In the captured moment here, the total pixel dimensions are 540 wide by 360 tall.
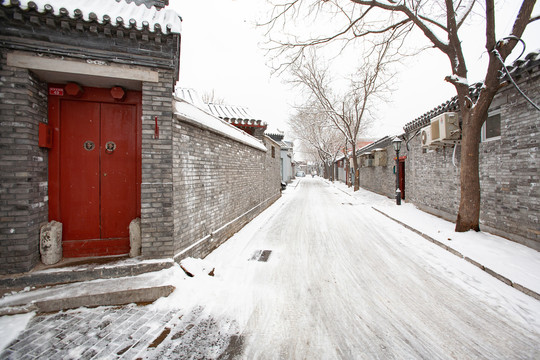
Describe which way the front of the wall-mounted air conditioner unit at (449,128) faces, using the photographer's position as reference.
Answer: facing the viewer and to the left of the viewer

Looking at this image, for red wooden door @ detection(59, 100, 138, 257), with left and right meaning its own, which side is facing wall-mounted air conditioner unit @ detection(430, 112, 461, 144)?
left

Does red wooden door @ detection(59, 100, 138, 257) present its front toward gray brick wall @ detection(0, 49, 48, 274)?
no

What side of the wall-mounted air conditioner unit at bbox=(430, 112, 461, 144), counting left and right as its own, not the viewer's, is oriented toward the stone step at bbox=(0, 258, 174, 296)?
front

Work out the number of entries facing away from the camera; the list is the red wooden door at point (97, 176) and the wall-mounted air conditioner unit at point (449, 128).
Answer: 0

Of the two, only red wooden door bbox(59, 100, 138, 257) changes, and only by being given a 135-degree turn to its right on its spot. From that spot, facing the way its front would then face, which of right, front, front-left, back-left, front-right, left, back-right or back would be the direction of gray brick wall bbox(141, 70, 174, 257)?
back

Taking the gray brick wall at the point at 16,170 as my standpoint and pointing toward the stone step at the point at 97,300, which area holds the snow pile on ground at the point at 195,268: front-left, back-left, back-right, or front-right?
front-left

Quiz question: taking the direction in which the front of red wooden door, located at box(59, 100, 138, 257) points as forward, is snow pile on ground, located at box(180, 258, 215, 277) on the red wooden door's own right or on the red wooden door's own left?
on the red wooden door's own left

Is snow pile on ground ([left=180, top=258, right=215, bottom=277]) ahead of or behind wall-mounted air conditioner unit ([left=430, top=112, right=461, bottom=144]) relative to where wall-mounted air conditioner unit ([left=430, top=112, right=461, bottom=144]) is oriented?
ahead

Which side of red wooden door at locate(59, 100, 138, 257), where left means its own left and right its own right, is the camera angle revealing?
front

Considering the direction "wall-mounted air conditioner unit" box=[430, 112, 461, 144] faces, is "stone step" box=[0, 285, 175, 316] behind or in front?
in front
